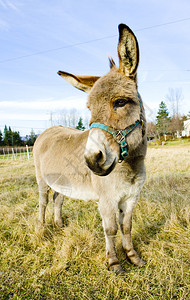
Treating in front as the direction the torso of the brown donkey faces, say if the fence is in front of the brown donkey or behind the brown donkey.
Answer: behind
